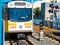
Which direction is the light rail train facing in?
toward the camera
